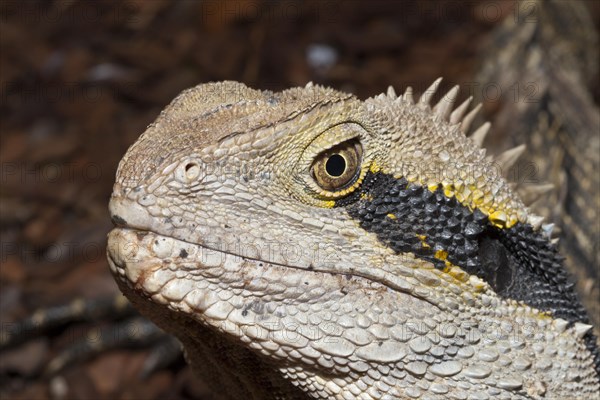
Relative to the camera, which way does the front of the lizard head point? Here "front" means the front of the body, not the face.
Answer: to the viewer's left
